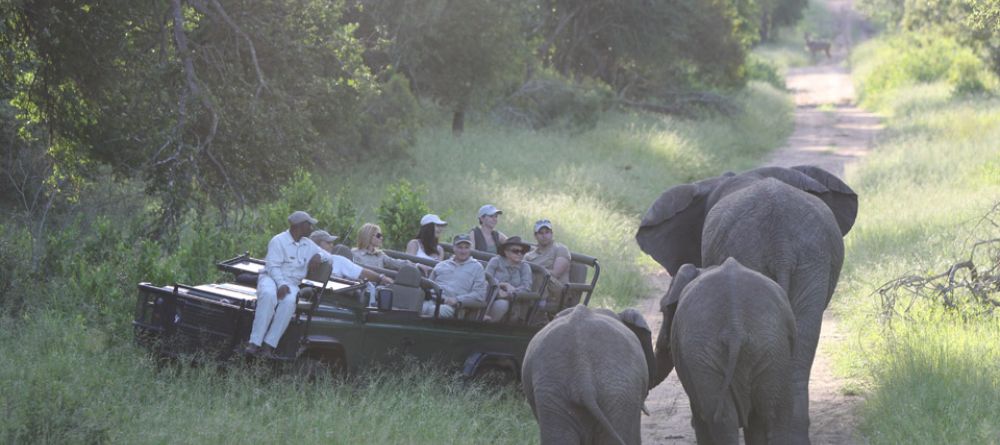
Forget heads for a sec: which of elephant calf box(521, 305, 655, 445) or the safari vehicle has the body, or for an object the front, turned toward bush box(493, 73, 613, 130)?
the elephant calf

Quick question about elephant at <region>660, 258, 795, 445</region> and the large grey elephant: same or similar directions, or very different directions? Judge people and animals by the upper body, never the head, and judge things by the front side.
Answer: same or similar directions

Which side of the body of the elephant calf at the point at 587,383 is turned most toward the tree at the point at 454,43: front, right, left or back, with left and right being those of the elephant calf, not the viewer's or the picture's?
front

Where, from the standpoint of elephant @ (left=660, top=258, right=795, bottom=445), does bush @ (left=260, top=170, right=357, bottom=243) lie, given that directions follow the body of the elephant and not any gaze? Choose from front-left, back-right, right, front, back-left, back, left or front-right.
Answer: front-left

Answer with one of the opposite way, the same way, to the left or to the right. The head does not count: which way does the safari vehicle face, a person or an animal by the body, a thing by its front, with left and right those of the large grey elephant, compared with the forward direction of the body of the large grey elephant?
to the left

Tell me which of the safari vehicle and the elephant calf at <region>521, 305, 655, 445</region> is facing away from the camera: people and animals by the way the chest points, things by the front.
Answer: the elephant calf

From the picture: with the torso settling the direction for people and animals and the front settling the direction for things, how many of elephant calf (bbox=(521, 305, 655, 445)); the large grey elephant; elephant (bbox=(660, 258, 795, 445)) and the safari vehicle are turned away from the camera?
3

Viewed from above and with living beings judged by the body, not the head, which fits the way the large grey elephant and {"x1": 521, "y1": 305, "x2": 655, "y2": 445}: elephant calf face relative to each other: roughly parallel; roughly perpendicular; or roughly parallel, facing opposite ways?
roughly parallel

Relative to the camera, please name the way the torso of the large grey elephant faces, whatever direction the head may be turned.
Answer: away from the camera

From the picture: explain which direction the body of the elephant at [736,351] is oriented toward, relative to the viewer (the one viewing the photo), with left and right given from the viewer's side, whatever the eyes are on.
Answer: facing away from the viewer

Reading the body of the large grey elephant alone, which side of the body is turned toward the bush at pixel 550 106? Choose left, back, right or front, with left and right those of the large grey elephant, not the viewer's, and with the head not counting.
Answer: front

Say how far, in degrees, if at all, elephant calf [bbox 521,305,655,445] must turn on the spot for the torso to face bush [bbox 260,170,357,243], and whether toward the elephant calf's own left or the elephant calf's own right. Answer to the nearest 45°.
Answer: approximately 45° to the elephant calf's own left

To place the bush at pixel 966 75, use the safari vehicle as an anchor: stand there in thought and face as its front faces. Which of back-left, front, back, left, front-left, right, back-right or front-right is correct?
back-right

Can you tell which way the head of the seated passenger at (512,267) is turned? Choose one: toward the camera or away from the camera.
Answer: toward the camera

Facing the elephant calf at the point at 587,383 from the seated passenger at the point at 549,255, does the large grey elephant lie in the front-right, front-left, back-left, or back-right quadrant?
front-left

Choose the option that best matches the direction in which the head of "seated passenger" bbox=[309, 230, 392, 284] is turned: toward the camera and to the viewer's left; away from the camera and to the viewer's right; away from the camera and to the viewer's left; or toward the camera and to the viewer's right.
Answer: toward the camera and to the viewer's right

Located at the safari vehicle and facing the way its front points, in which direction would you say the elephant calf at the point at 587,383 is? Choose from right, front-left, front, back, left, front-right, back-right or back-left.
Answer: back-left

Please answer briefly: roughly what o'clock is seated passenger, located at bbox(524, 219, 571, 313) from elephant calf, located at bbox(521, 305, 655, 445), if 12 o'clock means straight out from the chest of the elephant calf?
The seated passenger is roughly at 12 o'clock from the elephant calf.

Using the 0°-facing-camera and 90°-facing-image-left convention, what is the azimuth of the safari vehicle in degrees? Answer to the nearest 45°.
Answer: approximately 90°
